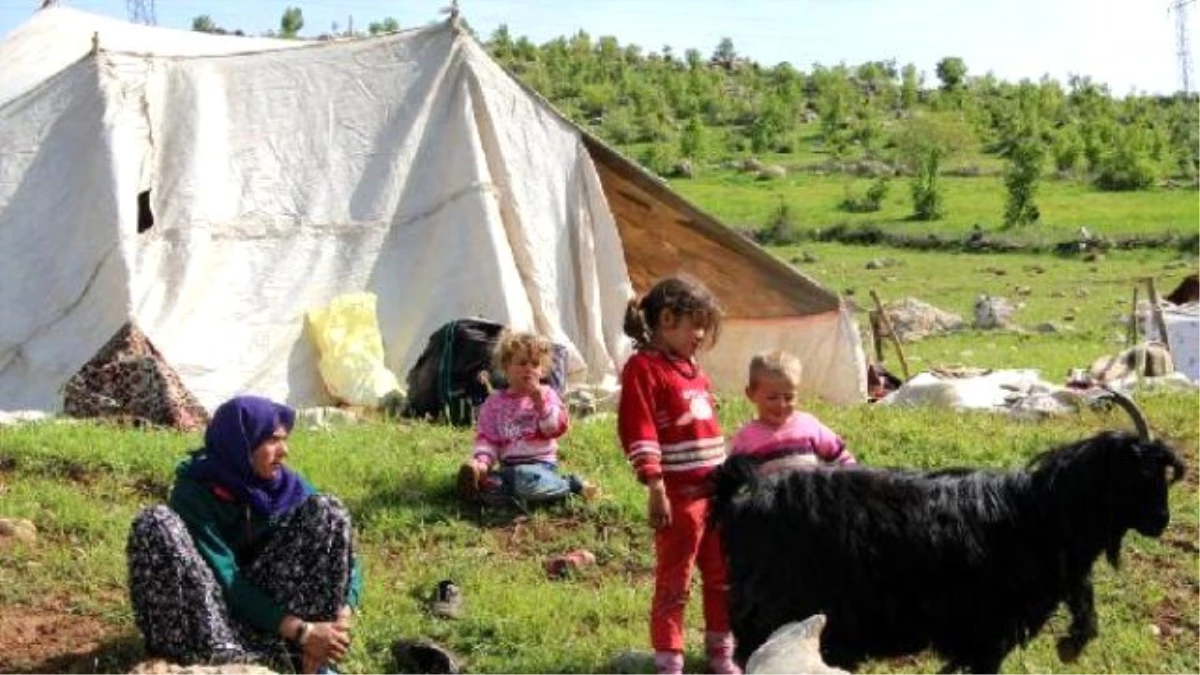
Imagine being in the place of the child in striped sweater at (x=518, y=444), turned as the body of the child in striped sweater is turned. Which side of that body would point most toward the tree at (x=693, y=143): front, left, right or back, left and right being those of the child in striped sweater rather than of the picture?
back

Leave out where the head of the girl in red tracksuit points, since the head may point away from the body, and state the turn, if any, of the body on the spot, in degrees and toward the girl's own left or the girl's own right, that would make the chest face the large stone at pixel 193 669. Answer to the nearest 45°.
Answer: approximately 90° to the girl's own right

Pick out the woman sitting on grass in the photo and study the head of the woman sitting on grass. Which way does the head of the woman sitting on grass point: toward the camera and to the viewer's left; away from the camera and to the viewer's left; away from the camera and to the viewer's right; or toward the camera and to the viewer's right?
toward the camera and to the viewer's right

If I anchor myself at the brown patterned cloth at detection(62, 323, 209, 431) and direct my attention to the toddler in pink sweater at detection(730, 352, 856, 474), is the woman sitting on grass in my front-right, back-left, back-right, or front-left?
front-right

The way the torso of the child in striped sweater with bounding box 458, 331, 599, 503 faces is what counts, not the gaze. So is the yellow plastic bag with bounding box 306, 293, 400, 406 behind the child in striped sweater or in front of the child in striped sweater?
behind

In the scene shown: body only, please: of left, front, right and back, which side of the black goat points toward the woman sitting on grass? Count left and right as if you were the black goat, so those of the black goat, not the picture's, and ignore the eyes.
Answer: back

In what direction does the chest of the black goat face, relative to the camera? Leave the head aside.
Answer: to the viewer's right

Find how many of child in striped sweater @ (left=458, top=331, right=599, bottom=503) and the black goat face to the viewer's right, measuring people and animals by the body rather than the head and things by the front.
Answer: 1

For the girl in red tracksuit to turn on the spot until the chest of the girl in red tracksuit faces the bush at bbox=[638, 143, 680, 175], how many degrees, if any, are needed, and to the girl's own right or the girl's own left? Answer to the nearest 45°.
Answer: approximately 135° to the girl's own left

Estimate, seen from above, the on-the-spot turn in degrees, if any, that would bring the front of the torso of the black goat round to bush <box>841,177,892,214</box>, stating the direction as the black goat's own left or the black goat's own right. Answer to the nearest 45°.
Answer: approximately 90° to the black goat's own left

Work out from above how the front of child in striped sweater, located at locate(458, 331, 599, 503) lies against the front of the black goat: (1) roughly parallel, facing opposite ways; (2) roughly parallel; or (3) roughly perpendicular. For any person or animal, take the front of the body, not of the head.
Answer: roughly perpendicular

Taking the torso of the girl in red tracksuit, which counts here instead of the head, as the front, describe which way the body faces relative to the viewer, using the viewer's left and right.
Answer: facing the viewer and to the right of the viewer

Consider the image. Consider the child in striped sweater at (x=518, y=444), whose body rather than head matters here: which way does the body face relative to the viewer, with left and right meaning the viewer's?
facing the viewer

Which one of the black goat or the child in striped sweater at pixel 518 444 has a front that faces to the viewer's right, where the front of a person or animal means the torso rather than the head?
the black goat

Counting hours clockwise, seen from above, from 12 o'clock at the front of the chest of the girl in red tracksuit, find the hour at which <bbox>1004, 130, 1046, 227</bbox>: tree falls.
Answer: The tree is roughly at 8 o'clock from the girl in red tracksuit.
